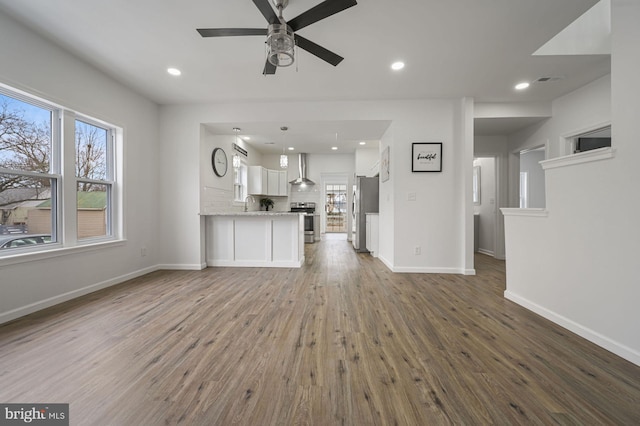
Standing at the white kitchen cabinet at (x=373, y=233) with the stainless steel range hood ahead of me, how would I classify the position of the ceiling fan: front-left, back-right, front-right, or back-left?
back-left

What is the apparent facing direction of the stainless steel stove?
toward the camera

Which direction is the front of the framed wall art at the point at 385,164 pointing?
to the viewer's left

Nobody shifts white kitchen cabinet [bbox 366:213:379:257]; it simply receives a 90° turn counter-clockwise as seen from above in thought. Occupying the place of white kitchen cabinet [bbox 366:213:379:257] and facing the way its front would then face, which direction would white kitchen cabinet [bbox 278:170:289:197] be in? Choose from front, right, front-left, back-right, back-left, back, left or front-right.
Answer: back-right

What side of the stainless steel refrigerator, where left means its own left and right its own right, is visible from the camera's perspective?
left

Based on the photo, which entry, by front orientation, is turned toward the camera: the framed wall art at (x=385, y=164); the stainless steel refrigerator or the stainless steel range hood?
the stainless steel range hood

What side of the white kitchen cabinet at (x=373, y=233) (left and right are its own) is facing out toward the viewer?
left

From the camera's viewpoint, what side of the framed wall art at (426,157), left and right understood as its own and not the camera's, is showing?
front
